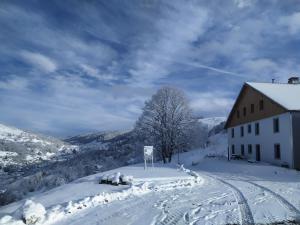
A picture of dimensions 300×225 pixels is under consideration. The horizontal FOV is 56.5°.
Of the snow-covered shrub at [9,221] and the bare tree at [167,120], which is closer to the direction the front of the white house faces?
the snow-covered shrub

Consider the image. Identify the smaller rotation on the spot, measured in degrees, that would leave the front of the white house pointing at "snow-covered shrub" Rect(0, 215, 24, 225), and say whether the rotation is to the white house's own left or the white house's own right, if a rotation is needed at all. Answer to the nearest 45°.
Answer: approximately 45° to the white house's own left

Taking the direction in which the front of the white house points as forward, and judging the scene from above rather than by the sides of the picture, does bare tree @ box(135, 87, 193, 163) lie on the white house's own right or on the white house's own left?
on the white house's own right

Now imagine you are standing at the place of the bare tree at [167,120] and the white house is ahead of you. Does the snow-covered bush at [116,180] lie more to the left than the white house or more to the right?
right

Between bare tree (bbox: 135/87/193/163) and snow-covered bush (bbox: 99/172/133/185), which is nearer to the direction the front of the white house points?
the snow-covered bush
